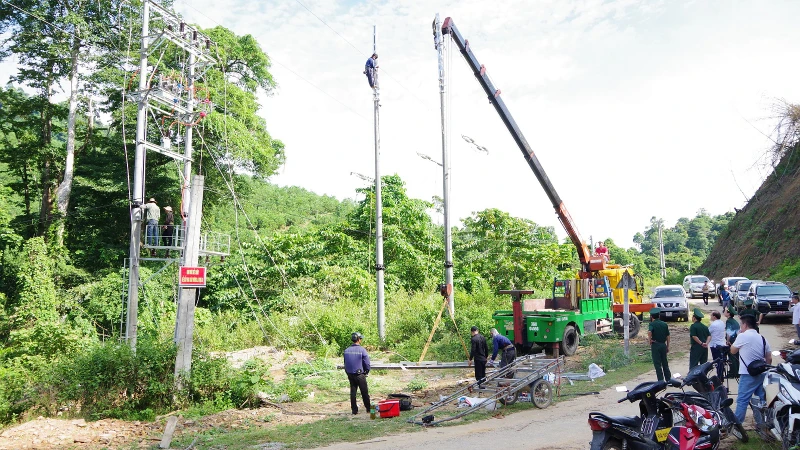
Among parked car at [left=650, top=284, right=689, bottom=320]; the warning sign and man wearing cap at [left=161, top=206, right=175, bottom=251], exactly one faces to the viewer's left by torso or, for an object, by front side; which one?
the man wearing cap

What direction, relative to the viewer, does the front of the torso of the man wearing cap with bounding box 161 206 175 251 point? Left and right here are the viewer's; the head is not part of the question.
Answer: facing to the left of the viewer

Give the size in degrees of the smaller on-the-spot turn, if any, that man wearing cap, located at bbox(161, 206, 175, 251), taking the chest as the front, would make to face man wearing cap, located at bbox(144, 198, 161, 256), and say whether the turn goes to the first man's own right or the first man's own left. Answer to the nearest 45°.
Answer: approximately 45° to the first man's own left

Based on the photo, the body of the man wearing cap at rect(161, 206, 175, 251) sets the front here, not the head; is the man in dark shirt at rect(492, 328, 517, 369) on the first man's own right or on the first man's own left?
on the first man's own left

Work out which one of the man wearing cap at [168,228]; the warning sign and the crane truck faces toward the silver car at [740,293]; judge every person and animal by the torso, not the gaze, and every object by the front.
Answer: the crane truck

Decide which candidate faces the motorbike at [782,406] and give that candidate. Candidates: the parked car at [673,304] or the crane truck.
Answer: the parked car

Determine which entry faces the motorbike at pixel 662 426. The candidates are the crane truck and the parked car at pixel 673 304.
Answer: the parked car

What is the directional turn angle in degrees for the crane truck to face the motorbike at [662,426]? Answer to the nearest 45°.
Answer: approximately 135° to its right

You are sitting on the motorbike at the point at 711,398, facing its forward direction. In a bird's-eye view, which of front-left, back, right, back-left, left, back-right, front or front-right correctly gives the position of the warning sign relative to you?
back-right

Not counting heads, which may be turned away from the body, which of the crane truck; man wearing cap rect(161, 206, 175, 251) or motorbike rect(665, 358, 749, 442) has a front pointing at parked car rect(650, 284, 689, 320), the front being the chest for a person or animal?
the crane truck

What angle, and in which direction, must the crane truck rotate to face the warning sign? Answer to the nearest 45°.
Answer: approximately 180°
